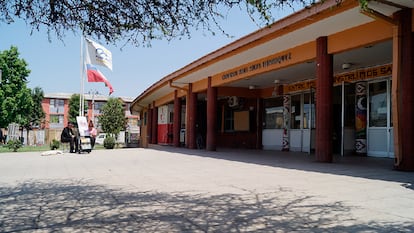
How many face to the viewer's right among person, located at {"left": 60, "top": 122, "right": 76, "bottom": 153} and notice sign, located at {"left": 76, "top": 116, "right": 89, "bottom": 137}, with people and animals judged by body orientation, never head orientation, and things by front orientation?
1

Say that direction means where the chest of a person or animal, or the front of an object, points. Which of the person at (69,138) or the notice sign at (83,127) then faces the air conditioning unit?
the person

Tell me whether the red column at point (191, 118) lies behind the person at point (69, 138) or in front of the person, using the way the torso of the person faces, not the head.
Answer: in front

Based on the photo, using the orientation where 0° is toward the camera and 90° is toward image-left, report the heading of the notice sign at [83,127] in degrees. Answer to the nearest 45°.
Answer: approximately 0°

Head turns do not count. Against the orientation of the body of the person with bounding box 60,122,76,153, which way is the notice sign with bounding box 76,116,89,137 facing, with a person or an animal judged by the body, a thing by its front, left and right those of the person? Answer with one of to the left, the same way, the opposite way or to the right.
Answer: to the right

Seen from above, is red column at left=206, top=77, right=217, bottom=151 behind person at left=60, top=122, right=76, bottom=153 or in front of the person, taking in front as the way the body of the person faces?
in front

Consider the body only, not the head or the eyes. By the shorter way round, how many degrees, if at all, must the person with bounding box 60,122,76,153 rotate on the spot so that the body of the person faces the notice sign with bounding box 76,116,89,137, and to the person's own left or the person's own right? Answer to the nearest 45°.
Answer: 0° — they already face it

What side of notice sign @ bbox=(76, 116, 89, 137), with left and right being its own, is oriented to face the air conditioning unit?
left

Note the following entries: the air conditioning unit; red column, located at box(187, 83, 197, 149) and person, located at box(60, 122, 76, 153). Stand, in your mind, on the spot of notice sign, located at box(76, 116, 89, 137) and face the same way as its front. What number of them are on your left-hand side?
2

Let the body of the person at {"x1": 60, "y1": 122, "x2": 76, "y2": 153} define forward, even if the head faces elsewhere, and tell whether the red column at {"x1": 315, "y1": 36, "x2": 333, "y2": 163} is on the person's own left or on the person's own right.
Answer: on the person's own right

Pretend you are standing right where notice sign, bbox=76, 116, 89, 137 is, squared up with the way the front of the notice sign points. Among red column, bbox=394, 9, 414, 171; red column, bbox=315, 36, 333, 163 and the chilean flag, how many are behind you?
1

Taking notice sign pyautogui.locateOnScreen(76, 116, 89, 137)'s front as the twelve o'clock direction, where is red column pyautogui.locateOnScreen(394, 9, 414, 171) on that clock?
The red column is roughly at 11 o'clock from the notice sign.

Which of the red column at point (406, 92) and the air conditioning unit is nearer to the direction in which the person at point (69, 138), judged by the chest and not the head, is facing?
the air conditioning unit

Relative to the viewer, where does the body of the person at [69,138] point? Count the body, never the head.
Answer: to the viewer's right
